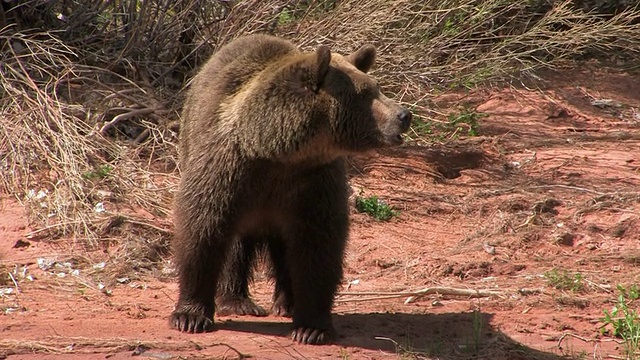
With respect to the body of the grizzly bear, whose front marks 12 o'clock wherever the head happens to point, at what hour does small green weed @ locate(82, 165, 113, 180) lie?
The small green weed is roughly at 5 o'clock from the grizzly bear.

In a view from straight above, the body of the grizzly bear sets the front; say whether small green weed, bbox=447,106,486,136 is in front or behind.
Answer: behind

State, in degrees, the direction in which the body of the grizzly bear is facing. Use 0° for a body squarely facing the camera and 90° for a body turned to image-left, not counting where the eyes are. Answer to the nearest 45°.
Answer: approximately 0°

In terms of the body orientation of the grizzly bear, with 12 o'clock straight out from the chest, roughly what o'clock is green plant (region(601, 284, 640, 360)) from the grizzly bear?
The green plant is roughly at 9 o'clock from the grizzly bear.

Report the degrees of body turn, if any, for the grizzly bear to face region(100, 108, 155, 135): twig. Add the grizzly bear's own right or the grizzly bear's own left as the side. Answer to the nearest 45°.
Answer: approximately 135° to the grizzly bear's own right

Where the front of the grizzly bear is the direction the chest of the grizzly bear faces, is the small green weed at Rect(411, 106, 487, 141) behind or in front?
behind

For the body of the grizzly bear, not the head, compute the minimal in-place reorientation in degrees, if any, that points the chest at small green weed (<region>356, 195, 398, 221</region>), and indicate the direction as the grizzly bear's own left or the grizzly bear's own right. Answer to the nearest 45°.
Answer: approximately 180°

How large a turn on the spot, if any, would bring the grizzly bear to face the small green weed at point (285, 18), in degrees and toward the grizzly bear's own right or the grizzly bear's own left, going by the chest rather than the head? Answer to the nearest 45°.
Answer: approximately 180°
